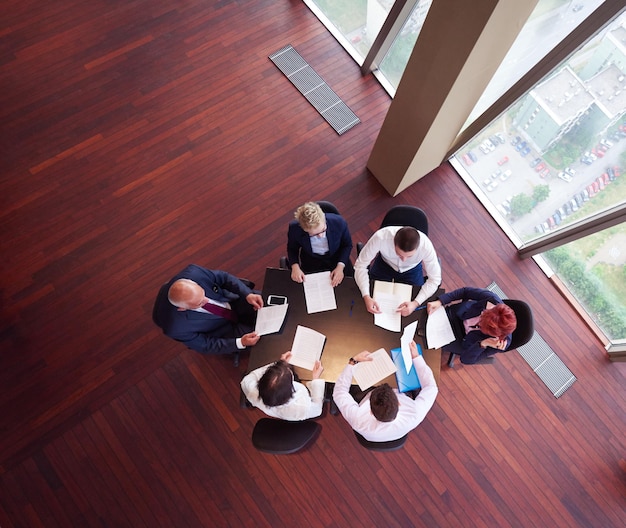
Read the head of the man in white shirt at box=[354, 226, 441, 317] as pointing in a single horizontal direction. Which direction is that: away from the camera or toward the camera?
toward the camera

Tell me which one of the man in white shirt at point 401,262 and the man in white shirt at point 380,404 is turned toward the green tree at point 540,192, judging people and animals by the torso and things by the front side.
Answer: the man in white shirt at point 380,404

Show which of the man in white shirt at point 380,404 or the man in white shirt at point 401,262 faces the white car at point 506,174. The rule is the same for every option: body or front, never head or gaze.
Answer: the man in white shirt at point 380,404

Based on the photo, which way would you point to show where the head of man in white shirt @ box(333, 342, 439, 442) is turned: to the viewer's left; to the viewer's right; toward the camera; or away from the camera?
away from the camera

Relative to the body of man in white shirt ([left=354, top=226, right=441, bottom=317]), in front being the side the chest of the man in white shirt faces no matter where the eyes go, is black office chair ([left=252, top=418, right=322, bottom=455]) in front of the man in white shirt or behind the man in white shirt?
in front

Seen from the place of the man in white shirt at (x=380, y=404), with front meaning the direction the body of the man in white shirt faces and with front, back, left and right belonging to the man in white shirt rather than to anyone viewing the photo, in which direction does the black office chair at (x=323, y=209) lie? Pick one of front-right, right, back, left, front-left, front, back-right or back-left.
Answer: front-left

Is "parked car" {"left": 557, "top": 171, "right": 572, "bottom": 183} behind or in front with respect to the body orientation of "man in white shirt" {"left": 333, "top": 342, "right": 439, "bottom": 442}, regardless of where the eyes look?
in front

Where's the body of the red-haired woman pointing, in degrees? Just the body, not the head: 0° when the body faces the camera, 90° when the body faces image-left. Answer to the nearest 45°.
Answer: approximately 90°

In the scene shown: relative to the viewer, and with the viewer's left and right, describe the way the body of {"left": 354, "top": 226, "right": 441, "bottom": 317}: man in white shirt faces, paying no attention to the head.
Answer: facing the viewer

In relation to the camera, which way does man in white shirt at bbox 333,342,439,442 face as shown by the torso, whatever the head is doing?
away from the camera

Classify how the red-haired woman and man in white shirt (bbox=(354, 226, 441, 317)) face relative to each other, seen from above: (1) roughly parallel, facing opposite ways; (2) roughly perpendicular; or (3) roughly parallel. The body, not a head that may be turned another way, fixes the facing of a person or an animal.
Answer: roughly perpendicular

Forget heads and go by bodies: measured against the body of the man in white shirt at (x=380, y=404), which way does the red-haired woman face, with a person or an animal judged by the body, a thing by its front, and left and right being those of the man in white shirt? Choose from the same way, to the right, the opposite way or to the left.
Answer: to the left

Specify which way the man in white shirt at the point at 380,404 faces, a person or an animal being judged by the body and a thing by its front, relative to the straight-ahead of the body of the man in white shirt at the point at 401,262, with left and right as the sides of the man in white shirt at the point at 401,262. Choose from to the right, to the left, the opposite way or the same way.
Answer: the opposite way
